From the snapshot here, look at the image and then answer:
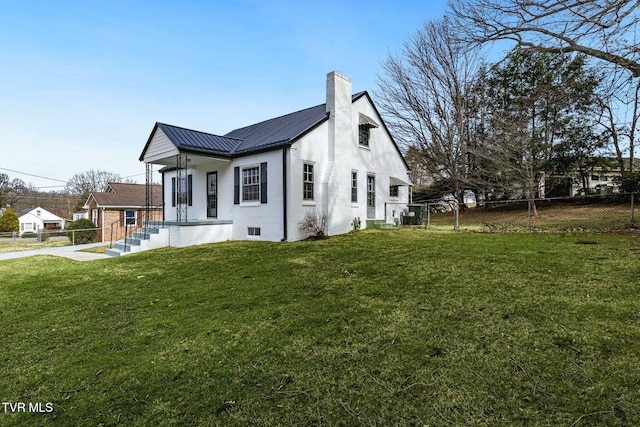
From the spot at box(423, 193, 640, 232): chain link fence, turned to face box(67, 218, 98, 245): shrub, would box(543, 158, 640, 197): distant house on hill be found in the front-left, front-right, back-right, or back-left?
back-right

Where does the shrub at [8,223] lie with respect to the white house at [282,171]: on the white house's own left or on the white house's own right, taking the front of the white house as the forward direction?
on the white house's own right

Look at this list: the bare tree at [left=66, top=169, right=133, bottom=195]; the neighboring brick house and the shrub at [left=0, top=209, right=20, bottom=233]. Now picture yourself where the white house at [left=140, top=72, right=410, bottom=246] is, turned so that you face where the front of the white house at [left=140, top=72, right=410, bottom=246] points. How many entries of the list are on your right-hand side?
3

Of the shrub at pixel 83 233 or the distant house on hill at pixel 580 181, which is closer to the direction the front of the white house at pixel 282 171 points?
the shrub

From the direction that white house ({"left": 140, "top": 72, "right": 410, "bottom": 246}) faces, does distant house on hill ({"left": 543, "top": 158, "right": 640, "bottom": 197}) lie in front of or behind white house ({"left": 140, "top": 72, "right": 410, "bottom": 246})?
behind

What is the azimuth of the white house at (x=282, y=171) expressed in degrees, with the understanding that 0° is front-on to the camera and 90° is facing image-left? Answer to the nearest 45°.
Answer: approximately 45°

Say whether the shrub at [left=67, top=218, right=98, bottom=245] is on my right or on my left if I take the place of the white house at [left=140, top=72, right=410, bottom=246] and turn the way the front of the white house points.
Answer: on my right

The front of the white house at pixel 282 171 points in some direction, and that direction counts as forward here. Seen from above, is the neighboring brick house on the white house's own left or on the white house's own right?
on the white house's own right

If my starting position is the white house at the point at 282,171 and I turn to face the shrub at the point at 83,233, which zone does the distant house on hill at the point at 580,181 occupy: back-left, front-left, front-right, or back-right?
back-right
